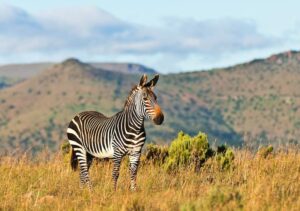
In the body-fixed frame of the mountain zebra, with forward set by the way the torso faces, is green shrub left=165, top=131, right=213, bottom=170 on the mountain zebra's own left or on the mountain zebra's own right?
on the mountain zebra's own left

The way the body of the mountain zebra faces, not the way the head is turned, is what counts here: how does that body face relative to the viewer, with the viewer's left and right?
facing the viewer and to the right of the viewer

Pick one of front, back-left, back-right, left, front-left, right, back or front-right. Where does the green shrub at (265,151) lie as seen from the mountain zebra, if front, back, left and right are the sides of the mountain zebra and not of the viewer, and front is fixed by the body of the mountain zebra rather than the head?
left

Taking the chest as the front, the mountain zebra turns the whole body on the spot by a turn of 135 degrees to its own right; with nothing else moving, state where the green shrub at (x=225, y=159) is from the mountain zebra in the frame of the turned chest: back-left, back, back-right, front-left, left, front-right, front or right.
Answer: back-right

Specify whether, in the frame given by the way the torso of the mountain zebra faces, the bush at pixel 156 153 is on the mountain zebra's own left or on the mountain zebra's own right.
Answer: on the mountain zebra's own left
